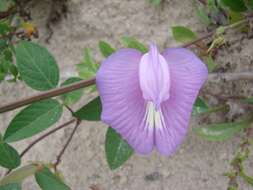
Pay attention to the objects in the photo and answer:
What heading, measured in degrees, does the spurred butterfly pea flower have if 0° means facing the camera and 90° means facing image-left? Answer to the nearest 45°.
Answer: approximately 0°
